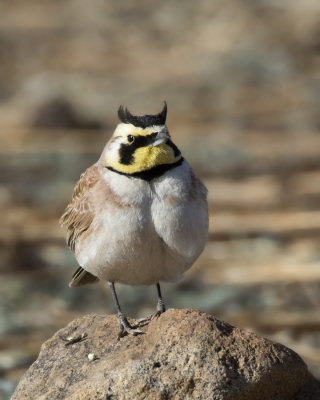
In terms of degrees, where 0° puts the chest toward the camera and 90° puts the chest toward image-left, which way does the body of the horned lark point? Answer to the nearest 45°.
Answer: approximately 315°
